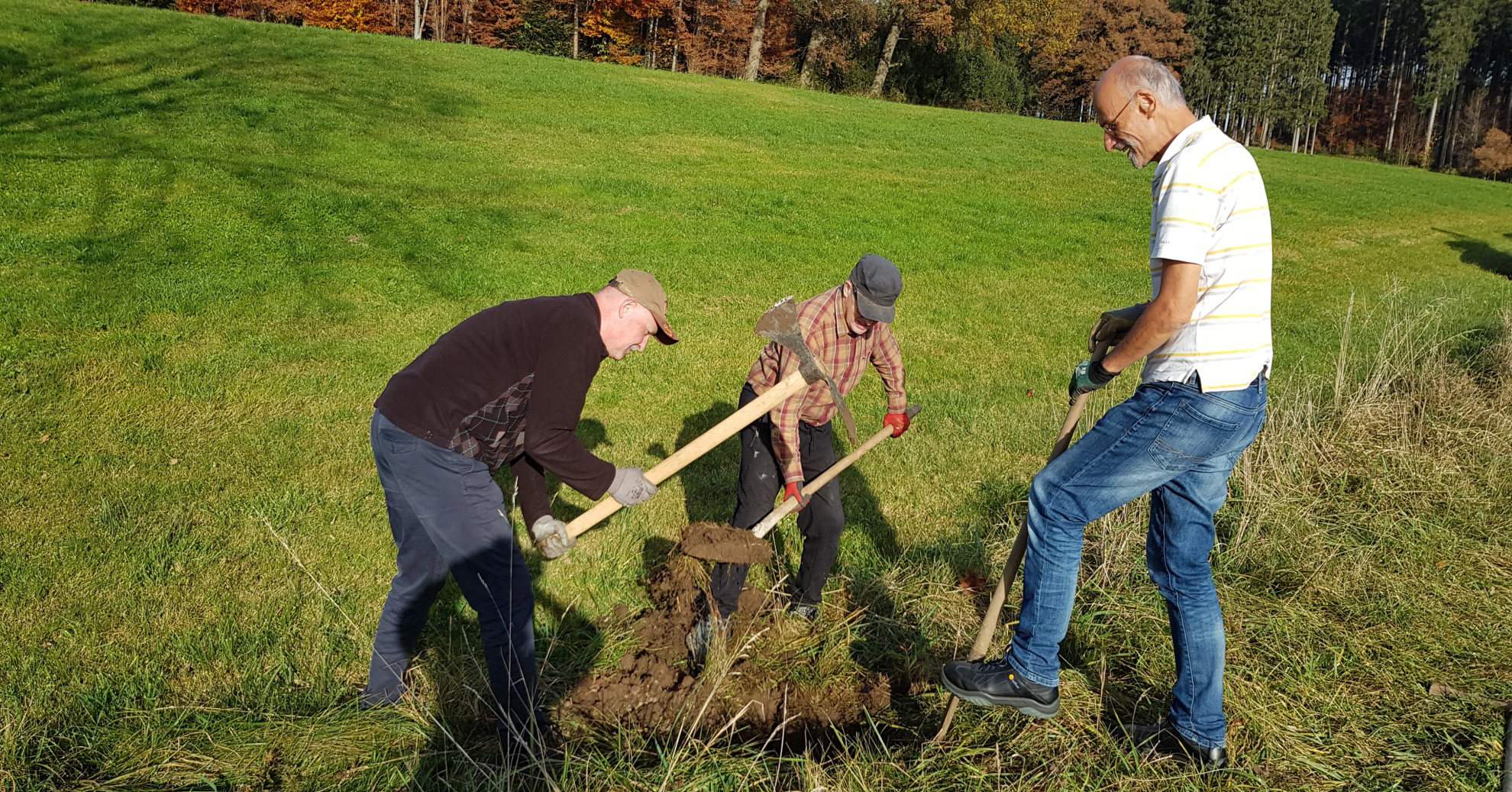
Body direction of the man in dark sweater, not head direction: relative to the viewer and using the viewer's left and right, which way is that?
facing to the right of the viewer

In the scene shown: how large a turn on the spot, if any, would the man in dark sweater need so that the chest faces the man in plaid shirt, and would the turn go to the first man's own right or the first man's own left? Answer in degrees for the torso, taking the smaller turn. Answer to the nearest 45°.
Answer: approximately 45° to the first man's own left

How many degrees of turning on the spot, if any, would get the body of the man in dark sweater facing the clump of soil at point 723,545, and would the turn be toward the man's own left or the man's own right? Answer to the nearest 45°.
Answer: approximately 45° to the man's own left

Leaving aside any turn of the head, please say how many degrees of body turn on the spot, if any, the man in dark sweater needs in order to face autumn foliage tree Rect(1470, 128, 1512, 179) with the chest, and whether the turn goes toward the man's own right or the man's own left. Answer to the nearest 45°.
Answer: approximately 45° to the man's own left

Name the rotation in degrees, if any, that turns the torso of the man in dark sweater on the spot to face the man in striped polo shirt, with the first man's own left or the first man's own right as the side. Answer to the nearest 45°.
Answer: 0° — they already face them

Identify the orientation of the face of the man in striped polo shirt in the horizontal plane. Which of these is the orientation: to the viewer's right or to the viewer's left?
to the viewer's left

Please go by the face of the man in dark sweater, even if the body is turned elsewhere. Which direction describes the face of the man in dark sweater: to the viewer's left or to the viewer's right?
to the viewer's right
